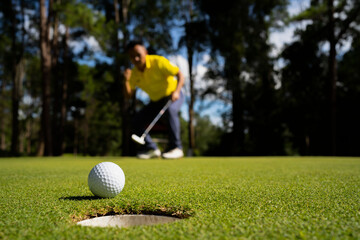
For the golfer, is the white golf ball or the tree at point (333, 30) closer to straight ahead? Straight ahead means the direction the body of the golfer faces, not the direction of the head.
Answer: the white golf ball

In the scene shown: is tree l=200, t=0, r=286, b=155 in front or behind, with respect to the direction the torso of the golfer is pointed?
behind

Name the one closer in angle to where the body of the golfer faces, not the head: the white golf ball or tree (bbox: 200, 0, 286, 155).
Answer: the white golf ball

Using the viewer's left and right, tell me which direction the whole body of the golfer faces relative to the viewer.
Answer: facing the viewer and to the left of the viewer

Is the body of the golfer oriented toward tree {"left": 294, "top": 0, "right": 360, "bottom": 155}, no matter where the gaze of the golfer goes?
no

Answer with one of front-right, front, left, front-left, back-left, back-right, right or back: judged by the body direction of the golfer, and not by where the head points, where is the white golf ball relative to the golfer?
front-left
